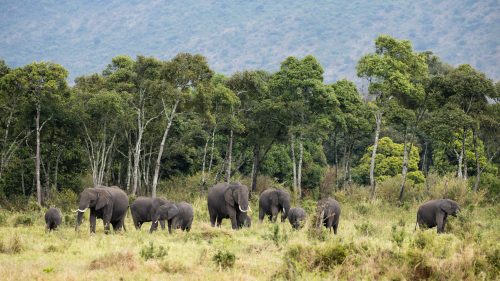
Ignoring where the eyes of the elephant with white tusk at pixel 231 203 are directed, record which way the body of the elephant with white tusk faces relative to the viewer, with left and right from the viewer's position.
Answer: facing the viewer and to the right of the viewer

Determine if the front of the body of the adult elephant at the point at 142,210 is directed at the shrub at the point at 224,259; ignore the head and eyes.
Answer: no

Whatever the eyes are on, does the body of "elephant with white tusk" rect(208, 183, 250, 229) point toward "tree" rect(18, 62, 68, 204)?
no

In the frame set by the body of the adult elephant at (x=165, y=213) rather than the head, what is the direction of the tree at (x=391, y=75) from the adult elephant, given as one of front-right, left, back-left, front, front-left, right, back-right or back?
back

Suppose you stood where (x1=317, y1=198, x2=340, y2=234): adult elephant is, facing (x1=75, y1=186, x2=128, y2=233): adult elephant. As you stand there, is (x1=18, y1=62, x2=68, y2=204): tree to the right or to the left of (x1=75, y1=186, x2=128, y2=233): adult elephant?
right

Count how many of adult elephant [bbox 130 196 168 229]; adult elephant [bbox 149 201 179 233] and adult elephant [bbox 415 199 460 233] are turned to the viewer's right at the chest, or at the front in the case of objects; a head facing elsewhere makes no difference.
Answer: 2

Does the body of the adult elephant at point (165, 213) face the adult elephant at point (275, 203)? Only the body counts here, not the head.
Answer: no

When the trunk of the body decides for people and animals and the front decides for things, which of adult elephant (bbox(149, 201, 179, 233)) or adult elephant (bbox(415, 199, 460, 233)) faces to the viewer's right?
adult elephant (bbox(415, 199, 460, 233))

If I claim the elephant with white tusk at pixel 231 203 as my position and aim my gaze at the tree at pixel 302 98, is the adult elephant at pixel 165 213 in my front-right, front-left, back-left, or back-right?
back-left

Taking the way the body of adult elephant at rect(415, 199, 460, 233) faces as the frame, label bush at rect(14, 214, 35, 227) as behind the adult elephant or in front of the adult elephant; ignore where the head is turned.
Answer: behind

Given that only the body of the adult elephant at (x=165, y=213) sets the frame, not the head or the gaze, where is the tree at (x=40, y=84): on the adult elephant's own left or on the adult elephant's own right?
on the adult elephant's own right

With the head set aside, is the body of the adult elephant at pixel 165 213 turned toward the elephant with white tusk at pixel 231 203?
no

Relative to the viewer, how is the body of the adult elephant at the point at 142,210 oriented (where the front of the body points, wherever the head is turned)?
to the viewer's right

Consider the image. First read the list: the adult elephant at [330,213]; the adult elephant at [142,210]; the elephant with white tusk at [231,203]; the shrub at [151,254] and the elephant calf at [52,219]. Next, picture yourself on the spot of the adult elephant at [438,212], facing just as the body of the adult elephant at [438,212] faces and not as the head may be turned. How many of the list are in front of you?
0

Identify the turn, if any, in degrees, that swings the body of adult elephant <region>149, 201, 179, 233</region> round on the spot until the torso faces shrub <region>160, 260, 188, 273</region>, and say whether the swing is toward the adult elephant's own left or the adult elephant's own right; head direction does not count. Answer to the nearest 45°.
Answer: approximately 45° to the adult elephant's own left

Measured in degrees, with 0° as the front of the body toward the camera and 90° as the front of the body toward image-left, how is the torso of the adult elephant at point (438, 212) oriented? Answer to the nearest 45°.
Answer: approximately 270°

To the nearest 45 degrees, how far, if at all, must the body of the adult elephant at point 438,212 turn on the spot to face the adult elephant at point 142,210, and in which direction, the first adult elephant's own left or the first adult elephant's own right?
approximately 180°
